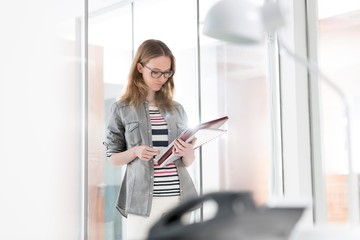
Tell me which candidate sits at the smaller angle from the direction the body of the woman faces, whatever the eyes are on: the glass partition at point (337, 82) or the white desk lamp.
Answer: the white desk lamp

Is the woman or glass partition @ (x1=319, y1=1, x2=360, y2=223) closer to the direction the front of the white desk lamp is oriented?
the woman

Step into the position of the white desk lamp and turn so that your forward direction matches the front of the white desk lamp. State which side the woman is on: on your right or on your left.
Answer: on your right

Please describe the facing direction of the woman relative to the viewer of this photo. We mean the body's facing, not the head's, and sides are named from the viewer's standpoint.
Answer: facing the viewer and to the right of the viewer

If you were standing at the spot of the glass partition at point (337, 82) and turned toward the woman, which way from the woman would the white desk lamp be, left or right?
left

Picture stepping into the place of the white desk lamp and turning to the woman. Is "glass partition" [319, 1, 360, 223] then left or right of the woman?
right

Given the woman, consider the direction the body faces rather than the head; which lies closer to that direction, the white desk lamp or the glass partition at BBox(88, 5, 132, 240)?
the white desk lamp

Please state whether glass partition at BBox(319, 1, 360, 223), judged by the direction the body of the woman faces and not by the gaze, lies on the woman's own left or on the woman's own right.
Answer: on the woman's own left

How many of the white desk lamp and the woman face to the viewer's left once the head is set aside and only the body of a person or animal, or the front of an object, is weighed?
1

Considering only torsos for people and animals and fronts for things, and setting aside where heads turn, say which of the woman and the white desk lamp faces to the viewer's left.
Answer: the white desk lamp

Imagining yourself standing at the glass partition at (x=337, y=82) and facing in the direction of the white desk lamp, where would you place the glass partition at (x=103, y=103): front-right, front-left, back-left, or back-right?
front-right

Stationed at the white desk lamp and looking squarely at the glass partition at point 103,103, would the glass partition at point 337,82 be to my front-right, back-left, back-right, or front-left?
front-right

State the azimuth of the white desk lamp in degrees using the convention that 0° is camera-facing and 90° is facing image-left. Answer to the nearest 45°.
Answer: approximately 90°
